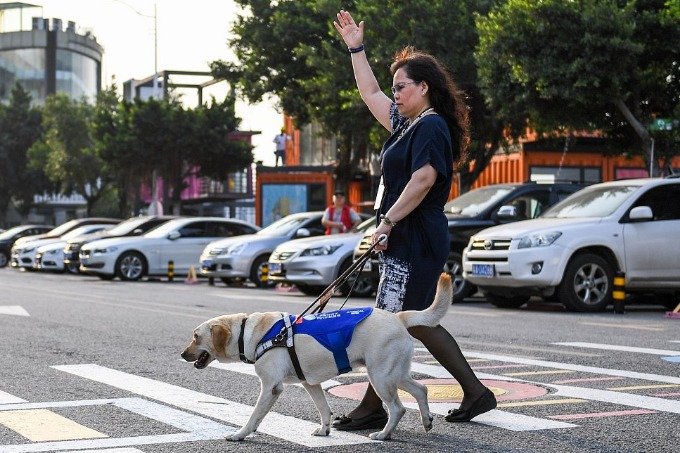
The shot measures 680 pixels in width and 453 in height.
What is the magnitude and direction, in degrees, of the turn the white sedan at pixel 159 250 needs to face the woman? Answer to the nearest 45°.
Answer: approximately 45° to its left

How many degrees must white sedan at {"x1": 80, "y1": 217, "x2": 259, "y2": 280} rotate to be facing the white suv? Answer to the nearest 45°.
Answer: approximately 90° to its left

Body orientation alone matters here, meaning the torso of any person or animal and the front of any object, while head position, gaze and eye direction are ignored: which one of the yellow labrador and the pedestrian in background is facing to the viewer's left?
the yellow labrador

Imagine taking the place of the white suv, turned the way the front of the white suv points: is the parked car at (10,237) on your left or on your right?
on your right

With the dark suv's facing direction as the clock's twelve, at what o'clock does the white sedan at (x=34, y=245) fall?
The white sedan is roughly at 3 o'clock from the dark suv.

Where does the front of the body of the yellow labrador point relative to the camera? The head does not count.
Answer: to the viewer's left

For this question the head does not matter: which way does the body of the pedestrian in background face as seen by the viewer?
toward the camera

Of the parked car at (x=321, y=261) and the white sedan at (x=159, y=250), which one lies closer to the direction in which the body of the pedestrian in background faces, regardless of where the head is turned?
the parked car

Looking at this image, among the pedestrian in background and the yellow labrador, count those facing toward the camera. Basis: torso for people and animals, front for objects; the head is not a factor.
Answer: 1

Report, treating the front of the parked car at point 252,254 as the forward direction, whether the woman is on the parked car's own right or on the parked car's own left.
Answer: on the parked car's own left

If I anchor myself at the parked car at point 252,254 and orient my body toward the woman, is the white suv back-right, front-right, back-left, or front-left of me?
front-left

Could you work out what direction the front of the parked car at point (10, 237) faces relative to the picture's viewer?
facing the viewer and to the left of the viewer

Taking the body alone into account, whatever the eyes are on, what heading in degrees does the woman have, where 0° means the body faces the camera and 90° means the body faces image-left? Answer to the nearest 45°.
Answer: approximately 90°

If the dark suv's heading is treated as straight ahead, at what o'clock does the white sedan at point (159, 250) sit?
The white sedan is roughly at 3 o'clock from the dark suv.

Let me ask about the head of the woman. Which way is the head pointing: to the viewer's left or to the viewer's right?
to the viewer's left

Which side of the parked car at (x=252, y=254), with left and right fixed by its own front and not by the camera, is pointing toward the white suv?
left
